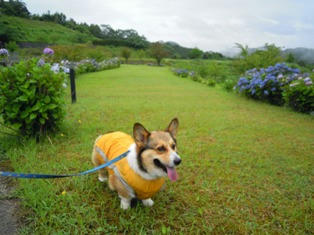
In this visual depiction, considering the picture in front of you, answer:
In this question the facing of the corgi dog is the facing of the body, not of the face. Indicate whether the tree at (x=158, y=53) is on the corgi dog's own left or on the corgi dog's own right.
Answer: on the corgi dog's own left

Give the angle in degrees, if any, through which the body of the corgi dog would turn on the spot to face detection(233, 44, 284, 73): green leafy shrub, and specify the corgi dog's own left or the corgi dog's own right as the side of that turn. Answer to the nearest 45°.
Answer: approximately 90° to the corgi dog's own left

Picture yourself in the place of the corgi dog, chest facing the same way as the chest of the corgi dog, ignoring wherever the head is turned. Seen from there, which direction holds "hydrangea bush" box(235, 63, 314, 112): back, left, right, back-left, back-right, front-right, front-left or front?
left

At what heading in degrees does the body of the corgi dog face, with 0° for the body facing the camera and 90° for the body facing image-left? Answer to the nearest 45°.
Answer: approximately 315°

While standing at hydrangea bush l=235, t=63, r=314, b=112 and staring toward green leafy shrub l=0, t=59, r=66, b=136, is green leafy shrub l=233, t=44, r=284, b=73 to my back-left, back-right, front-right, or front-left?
back-right

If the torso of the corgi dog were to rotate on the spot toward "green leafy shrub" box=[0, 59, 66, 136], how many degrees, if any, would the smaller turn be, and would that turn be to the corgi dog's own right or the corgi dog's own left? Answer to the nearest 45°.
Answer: approximately 180°

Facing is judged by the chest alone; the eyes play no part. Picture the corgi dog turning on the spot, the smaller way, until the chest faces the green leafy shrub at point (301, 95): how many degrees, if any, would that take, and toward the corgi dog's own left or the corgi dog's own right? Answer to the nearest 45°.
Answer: approximately 90° to the corgi dog's own left
